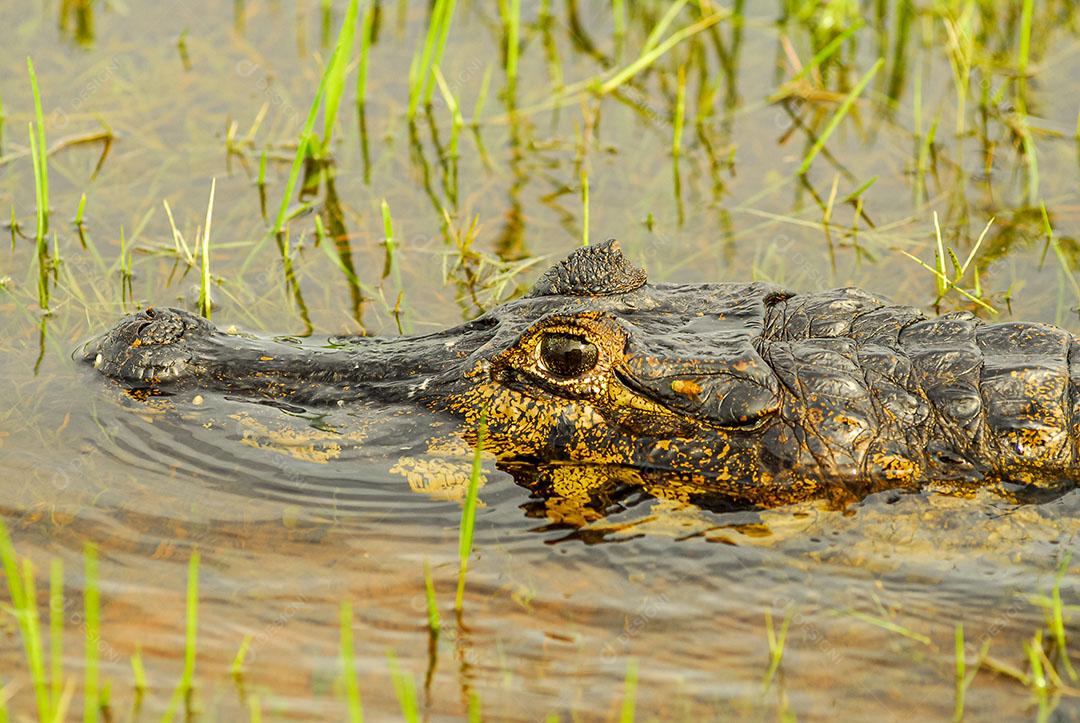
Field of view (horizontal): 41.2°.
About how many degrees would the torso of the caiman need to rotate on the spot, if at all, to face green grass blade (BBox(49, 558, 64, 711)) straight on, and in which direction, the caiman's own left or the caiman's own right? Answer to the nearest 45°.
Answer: approximately 45° to the caiman's own left

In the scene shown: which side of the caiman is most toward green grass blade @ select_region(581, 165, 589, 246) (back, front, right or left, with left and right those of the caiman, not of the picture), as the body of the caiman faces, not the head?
right

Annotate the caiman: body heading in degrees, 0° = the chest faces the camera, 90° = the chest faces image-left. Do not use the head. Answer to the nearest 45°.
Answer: approximately 90°

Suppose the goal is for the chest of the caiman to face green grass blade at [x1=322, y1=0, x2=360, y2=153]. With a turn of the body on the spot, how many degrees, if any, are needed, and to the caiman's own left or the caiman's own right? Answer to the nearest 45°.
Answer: approximately 45° to the caiman's own right

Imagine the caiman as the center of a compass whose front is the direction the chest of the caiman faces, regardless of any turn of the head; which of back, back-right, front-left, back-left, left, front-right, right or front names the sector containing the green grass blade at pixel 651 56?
right

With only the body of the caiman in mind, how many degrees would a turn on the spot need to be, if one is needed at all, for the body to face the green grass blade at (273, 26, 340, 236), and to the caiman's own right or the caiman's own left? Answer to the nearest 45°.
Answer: approximately 45° to the caiman's own right

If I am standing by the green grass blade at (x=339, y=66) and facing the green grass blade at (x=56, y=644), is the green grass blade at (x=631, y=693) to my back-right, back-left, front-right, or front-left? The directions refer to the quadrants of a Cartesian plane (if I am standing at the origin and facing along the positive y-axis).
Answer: front-left

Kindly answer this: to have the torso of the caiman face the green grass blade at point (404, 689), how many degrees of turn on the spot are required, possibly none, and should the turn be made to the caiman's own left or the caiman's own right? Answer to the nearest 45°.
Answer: approximately 45° to the caiman's own left

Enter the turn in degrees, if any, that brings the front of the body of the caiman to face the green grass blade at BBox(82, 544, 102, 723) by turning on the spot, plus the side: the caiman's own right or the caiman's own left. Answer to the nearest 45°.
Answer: approximately 45° to the caiman's own left
